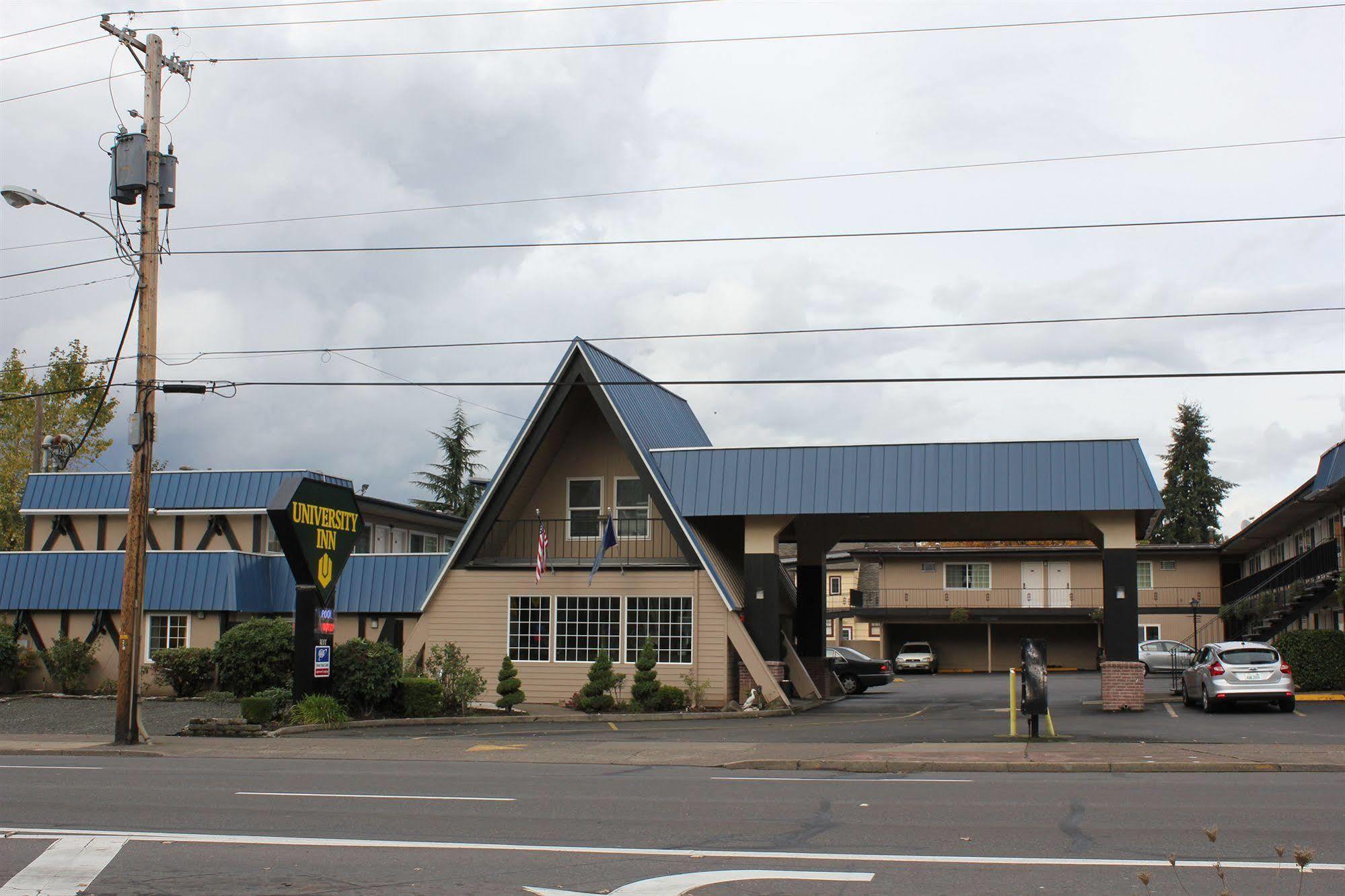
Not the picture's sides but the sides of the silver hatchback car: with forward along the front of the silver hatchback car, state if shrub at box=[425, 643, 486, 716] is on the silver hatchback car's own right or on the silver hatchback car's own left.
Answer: on the silver hatchback car's own left

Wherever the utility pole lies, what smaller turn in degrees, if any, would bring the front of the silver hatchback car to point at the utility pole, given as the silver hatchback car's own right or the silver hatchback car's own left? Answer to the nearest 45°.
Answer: approximately 135° to the silver hatchback car's own left

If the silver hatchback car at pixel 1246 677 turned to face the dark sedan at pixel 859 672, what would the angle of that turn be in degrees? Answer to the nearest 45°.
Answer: approximately 45° to its left

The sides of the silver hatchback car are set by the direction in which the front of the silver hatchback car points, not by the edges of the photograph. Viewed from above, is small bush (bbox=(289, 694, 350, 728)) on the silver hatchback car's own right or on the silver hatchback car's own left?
on the silver hatchback car's own left

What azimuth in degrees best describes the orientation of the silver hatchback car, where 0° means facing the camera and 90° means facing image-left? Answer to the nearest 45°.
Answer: approximately 180°

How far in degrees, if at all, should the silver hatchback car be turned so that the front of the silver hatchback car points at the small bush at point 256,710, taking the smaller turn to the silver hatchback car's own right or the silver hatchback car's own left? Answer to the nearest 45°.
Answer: approximately 135° to the silver hatchback car's own left

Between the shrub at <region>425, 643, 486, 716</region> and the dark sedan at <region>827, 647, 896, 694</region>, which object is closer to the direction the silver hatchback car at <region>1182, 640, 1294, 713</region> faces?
the dark sedan

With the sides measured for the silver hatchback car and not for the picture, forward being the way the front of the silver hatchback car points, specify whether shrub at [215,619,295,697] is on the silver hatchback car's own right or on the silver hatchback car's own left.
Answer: on the silver hatchback car's own left

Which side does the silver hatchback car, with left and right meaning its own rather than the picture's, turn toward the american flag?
left

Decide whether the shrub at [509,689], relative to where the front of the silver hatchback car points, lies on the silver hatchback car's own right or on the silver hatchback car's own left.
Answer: on the silver hatchback car's own left

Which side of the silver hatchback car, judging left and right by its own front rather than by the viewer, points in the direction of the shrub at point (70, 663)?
left

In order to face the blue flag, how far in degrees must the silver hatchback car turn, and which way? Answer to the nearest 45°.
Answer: approximately 90° to its left

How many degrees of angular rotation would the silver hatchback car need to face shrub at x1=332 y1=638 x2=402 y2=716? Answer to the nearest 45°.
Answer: approximately 135° to its left
